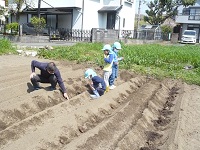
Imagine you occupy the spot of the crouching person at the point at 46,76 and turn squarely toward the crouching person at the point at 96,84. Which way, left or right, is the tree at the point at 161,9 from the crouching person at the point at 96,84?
left

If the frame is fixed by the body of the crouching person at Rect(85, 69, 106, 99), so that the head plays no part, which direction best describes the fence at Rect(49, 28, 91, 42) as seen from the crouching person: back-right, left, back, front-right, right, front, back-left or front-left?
right

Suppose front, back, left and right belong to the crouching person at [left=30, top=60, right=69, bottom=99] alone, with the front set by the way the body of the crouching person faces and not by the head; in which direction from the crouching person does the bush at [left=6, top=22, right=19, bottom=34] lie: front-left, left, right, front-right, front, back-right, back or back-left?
back

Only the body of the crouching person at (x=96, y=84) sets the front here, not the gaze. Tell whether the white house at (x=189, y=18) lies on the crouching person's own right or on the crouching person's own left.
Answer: on the crouching person's own right

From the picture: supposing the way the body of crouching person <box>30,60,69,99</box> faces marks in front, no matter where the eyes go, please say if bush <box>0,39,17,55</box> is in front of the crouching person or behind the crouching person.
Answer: behind

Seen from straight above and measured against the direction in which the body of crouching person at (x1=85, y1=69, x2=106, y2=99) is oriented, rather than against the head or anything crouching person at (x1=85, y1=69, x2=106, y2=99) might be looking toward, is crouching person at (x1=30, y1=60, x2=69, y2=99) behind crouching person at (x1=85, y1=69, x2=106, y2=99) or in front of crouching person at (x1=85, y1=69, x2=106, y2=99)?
in front

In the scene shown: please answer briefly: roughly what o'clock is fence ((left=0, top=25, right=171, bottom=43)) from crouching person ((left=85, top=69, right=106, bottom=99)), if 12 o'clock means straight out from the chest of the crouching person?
The fence is roughly at 3 o'clock from the crouching person.

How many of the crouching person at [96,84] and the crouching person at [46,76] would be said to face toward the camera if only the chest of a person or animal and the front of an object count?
1

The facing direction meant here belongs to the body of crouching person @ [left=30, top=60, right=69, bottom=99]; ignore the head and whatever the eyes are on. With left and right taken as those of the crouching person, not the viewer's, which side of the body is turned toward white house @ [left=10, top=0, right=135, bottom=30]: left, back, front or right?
back

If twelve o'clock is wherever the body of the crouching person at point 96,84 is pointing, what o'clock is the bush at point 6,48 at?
The bush is roughly at 2 o'clock from the crouching person.

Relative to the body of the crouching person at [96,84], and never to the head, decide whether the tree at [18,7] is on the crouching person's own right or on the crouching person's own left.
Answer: on the crouching person's own right

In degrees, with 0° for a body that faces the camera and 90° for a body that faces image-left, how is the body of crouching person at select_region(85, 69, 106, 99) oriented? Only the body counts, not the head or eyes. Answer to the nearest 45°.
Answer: approximately 90°
